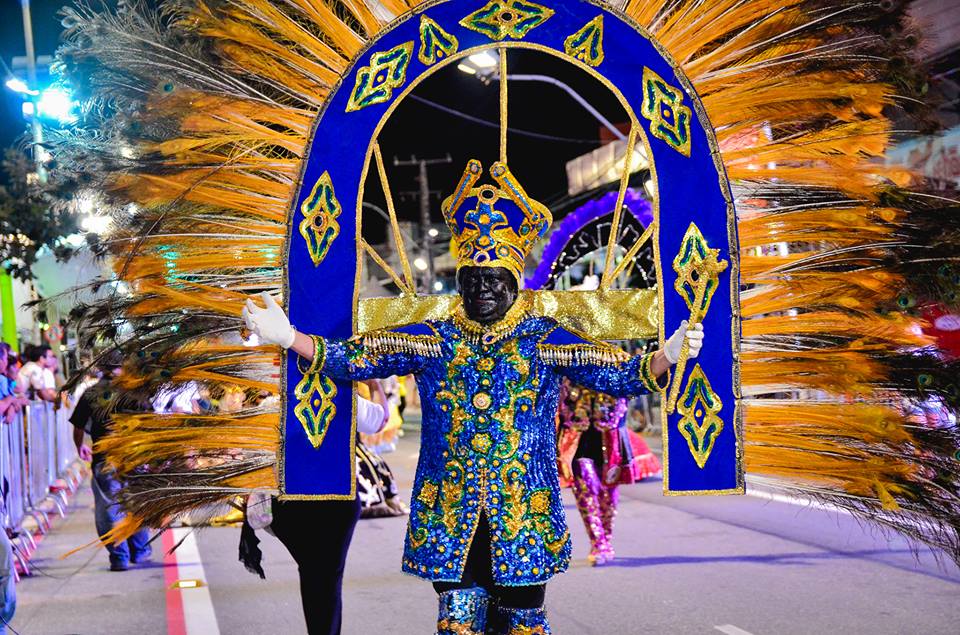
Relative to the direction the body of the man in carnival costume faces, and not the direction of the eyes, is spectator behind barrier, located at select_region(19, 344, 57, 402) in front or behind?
behind

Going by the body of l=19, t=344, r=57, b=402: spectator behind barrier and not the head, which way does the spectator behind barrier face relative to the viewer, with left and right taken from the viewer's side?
facing to the right of the viewer

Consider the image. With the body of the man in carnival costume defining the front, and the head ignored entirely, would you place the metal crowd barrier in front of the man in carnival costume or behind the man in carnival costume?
behind

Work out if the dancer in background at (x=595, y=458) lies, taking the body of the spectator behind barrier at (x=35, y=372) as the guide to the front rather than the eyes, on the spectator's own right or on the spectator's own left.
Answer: on the spectator's own right

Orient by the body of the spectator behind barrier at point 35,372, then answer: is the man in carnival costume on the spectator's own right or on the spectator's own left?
on the spectator's own right

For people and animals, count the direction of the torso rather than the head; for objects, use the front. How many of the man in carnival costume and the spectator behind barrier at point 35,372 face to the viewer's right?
1

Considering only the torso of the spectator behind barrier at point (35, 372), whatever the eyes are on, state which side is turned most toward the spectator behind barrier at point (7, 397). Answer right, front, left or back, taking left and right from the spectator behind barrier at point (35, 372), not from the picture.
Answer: right

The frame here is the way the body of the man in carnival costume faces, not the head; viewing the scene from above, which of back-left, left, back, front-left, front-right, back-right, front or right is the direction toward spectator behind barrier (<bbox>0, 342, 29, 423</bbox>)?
back-right

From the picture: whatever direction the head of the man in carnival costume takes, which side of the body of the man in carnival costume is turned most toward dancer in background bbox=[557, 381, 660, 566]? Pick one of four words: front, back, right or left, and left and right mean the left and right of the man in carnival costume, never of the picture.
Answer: back
